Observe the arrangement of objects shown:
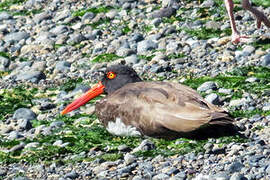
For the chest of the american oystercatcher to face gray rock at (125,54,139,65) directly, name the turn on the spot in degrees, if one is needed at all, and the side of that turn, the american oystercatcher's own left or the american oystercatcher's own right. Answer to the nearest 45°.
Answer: approximately 90° to the american oystercatcher's own right

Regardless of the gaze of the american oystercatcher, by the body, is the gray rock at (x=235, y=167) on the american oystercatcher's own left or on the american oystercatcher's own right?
on the american oystercatcher's own left

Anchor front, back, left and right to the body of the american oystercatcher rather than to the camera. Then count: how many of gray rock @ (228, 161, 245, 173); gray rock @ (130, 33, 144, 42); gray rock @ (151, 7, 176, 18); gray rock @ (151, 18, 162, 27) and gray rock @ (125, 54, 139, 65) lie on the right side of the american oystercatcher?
4

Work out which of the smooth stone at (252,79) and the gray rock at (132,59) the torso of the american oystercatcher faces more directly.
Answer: the gray rock

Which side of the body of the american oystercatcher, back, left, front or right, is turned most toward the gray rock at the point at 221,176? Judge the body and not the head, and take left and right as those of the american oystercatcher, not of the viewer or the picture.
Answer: left

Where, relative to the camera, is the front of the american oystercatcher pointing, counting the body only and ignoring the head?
to the viewer's left
